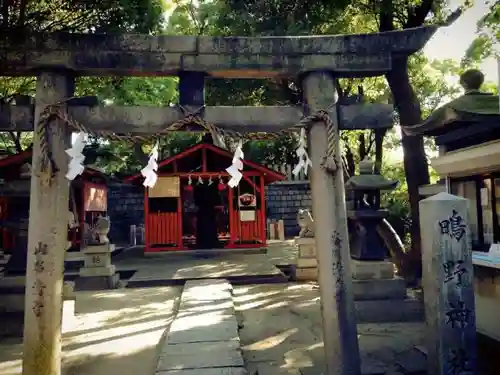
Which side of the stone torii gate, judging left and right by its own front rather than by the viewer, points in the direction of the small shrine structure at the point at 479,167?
left

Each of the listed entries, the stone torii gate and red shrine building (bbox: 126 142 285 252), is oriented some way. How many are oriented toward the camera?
2

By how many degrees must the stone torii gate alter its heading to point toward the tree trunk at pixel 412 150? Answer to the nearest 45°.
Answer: approximately 135° to its left

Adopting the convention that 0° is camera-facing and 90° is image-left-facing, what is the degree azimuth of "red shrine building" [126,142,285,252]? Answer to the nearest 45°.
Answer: approximately 0°

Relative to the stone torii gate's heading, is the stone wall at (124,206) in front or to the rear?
to the rear

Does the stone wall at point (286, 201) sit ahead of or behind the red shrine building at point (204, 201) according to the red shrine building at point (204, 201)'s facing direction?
behind

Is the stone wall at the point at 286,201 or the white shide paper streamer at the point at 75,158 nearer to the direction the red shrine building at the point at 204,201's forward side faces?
the white shide paper streamer

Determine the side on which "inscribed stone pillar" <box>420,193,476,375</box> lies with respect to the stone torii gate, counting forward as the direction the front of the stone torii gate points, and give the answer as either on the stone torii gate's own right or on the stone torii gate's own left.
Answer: on the stone torii gate's own left

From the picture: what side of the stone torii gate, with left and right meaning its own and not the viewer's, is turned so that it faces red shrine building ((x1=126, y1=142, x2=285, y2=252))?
back

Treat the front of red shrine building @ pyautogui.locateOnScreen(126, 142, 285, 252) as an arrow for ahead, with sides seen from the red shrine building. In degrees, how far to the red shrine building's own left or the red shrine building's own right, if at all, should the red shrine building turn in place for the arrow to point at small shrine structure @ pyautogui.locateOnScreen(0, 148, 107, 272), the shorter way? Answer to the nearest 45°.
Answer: approximately 45° to the red shrine building's own right
